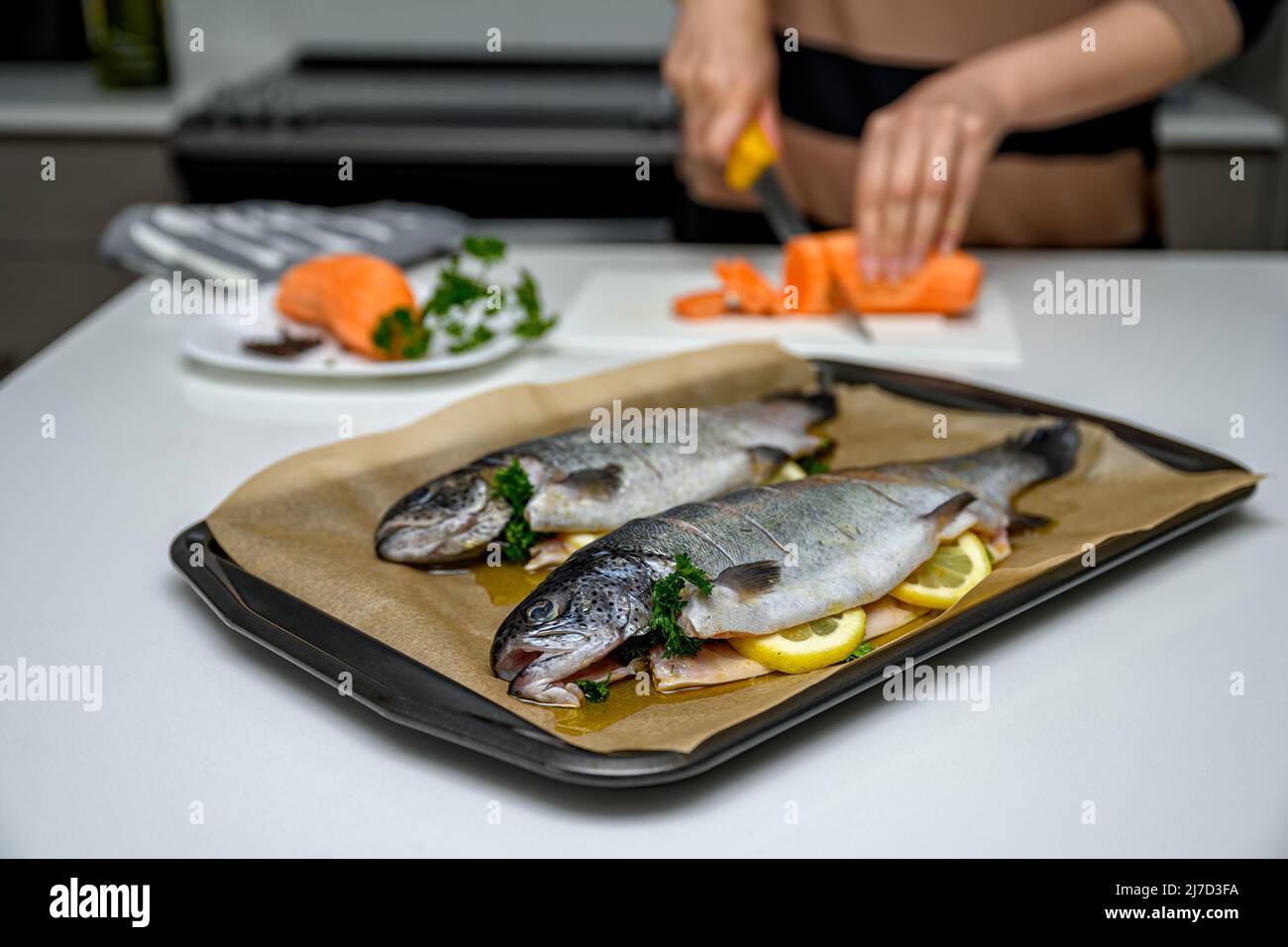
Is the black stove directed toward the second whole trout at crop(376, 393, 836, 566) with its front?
yes

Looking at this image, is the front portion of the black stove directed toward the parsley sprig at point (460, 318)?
yes

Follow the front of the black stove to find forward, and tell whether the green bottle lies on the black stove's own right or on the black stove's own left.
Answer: on the black stove's own right

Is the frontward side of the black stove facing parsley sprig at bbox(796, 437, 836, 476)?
yes

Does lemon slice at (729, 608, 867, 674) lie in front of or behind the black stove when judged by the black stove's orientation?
in front

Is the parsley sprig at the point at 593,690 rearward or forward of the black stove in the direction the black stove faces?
forward

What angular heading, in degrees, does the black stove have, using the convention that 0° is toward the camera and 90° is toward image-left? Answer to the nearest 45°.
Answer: approximately 0°
